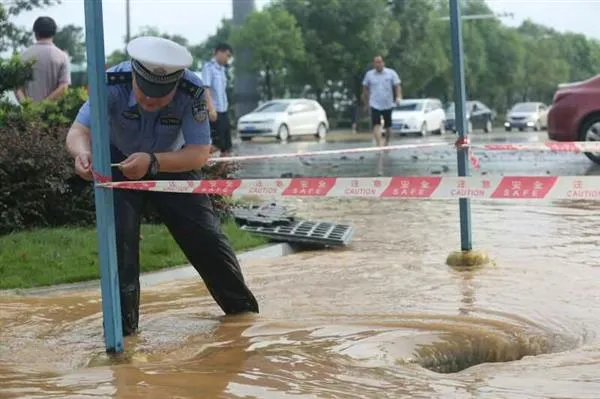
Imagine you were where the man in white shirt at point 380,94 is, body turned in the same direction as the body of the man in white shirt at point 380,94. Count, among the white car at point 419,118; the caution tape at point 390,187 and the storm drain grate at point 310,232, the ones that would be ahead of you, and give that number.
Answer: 2

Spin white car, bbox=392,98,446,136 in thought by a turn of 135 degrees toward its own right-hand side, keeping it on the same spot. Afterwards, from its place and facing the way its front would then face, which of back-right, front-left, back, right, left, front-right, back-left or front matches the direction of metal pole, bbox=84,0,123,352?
back

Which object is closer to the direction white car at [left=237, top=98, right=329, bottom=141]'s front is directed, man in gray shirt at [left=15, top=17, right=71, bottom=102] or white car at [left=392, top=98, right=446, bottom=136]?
the man in gray shirt

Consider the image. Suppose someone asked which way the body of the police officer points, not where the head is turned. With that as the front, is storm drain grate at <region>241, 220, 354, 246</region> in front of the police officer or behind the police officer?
behind

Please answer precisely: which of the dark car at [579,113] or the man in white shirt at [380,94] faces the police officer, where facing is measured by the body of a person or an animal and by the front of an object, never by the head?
the man in white shirt

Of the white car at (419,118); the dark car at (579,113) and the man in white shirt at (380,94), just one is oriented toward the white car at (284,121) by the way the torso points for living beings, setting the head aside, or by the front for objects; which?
the white car at (419,118)

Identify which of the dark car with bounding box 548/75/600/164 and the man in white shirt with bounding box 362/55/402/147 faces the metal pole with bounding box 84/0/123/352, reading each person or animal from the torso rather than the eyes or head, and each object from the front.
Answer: the man in white shirt

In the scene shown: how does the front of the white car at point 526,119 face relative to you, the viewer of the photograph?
facing the viewer and to the left of the viewer

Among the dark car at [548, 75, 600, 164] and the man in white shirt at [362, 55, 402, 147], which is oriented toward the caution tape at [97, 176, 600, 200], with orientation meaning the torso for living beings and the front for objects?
the man in white shirt

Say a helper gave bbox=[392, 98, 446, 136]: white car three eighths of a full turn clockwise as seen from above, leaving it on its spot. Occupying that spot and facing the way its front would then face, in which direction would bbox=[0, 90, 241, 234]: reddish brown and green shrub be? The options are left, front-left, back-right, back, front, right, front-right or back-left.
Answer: back

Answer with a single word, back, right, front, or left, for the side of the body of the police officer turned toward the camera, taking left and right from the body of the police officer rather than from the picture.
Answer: front

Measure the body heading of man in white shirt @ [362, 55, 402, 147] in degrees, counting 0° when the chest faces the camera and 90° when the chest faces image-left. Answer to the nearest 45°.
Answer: approximately 0°

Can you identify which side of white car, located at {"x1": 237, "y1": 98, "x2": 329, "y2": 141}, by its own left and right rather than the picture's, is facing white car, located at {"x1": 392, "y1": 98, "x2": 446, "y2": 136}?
back

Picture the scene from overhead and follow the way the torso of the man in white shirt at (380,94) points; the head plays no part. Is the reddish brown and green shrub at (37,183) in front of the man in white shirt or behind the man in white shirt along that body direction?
in front

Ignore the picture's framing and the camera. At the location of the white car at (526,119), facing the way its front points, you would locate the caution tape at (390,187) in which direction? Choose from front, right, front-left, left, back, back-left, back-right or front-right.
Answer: front-left
